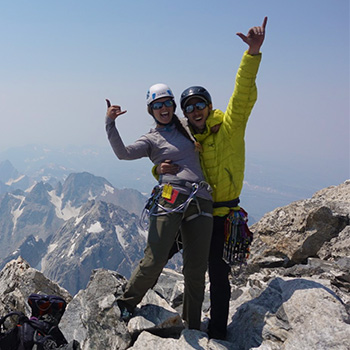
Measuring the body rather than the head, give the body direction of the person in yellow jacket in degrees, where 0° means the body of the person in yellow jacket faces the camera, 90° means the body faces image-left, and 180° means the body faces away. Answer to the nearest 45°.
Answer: approximately 45°
